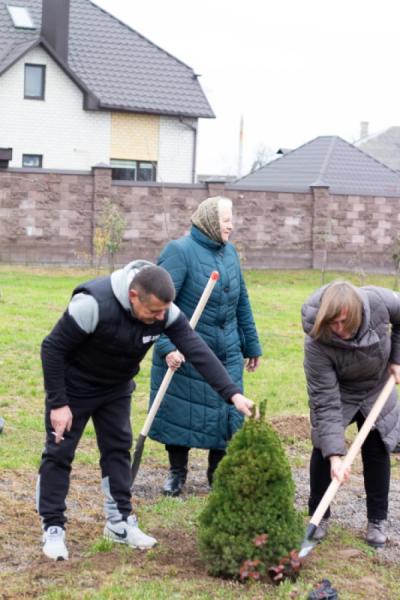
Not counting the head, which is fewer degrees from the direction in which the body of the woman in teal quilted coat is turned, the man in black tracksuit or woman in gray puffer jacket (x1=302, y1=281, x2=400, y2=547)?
the woman in gray puffer jacket

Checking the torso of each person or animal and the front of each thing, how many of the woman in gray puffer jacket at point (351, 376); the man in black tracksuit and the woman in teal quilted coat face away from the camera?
0

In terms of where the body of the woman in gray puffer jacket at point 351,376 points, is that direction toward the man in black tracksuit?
no

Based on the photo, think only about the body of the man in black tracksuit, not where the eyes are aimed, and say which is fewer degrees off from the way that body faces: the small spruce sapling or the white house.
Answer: the small spruce sapling

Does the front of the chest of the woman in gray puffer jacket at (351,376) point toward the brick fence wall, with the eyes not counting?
no

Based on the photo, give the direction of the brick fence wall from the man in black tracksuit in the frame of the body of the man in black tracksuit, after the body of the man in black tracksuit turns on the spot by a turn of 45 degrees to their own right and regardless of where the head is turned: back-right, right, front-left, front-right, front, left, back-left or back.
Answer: back

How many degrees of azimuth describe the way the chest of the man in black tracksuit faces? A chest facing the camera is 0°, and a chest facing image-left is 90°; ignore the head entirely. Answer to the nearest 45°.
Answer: approximately 315°

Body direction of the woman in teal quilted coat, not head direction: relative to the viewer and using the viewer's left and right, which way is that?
facing the viewer and to the right of the viewer

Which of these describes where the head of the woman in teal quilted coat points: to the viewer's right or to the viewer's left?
to the viewer's right

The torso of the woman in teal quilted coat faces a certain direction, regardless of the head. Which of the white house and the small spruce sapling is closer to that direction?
the small spruce sapling

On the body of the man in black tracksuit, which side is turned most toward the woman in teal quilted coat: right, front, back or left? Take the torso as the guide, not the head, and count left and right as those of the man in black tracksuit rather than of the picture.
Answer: left

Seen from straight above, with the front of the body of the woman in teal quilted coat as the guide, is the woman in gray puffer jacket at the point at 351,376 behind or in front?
in front

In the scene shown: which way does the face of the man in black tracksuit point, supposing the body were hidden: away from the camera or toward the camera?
toward the camera

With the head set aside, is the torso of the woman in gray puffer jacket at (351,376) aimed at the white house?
no

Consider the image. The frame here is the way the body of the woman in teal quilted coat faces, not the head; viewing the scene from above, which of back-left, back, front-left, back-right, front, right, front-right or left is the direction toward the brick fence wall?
back-left
